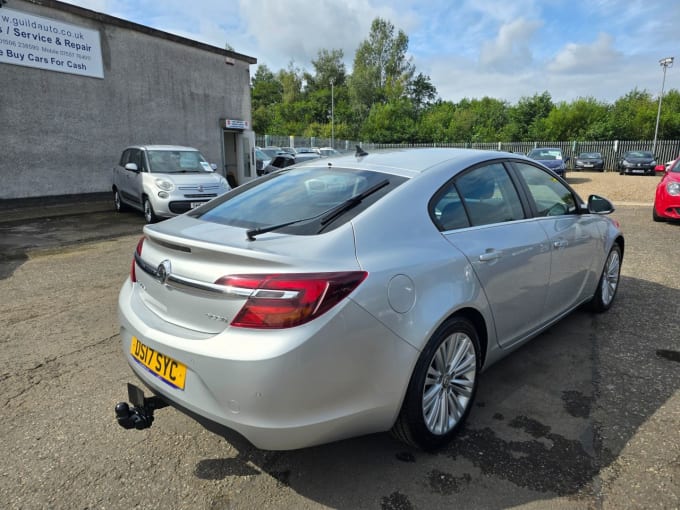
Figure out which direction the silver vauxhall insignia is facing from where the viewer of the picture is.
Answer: facing away from the viewer and to the right of the viewer

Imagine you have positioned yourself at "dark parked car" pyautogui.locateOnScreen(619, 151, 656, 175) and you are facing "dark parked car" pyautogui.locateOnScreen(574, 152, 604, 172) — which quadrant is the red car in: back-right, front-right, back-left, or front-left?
back-left

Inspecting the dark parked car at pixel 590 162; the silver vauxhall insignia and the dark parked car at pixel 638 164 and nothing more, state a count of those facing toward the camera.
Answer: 2

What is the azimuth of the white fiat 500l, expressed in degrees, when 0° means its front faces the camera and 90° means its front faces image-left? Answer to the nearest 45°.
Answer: approximately 315°

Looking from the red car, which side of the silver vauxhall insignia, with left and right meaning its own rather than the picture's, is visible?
front

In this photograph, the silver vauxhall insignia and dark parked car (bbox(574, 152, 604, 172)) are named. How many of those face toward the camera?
1

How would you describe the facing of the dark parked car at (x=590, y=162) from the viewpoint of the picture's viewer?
facing the viewer

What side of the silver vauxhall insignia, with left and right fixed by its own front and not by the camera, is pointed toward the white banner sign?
left

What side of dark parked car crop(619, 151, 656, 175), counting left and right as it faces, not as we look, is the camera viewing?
front

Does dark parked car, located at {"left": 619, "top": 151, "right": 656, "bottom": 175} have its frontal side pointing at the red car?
yes

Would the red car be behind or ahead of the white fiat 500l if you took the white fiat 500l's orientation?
ahead

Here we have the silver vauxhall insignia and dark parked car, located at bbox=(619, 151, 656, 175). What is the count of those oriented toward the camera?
1

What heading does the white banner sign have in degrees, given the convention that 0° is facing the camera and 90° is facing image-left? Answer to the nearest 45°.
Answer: approximately 315°

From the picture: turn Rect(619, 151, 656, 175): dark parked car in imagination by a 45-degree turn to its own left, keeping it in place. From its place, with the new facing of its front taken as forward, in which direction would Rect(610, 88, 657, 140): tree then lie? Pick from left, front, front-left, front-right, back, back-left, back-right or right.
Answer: back-left

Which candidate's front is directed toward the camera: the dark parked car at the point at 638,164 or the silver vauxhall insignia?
the dark parked car

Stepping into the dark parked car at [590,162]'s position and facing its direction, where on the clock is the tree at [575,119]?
The tree is roughly at 6 o'clock from the dark parked car.

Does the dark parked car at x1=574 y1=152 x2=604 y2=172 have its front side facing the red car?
yes

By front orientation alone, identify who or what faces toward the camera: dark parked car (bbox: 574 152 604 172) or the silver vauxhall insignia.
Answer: the dark parked car

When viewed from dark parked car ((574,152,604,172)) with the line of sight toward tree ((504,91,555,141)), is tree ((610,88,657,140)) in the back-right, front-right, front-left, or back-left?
front-right
